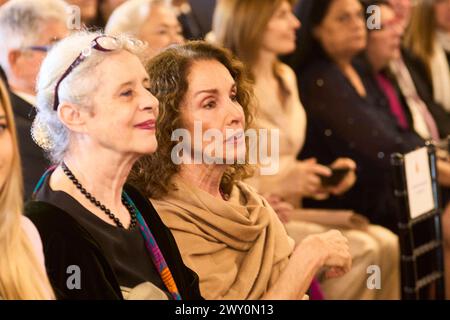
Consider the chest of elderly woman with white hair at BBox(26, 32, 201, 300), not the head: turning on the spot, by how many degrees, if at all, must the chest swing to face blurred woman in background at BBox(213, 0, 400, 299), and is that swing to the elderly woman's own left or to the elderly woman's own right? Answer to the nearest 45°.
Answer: approximately 90° to the elderly woman's own left

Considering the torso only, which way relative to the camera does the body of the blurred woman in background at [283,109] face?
to the viewer's right

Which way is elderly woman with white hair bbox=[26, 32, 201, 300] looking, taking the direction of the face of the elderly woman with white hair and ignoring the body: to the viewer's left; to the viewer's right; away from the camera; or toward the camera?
to the viewer's right

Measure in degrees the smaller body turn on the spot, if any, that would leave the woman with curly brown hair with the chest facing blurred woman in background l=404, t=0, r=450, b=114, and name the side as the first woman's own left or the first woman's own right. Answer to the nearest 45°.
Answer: approximately 90° to the first woman's own left

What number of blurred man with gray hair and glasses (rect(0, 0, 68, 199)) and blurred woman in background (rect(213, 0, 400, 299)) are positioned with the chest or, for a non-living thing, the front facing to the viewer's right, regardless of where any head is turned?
2

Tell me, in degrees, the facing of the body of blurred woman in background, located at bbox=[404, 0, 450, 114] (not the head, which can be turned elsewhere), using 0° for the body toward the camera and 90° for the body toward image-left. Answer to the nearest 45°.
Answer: approximately 315°
